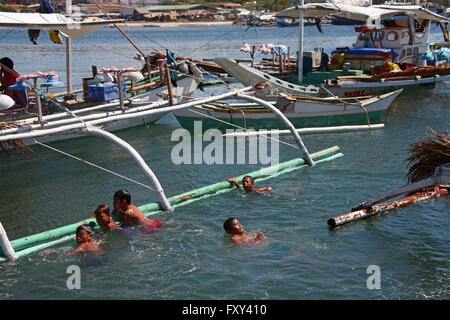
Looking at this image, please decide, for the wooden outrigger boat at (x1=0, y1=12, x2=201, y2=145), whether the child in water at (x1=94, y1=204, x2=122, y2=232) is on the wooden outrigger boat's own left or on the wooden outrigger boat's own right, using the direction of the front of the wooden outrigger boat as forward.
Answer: on the wooden outrigger boat's own right

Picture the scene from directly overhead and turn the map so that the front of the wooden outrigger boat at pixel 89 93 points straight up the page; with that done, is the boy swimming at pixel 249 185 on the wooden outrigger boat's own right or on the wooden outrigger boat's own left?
on the wooden outrigger boat's own right

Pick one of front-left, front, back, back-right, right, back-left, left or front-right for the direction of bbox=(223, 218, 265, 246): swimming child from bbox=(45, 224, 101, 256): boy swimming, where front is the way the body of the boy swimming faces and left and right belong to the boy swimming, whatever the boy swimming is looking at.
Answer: back-left

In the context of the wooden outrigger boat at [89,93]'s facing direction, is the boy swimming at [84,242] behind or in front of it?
behind

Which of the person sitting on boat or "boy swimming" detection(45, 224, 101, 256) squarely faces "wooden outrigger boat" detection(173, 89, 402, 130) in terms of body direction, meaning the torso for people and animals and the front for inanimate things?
the person sitting on boat

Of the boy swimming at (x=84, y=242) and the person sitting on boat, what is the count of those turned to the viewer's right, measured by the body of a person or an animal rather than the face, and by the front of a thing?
1

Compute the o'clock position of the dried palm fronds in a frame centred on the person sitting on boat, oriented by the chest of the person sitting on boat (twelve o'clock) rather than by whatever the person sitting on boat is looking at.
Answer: The dried palm fronds is roughly at 2 o'clock from the person sitting on boat.

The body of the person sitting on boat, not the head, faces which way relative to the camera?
to the viewer's right

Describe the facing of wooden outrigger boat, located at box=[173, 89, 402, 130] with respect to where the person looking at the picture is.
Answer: facing to the right of the viewer

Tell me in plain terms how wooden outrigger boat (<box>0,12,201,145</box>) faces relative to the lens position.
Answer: facing away from the viewer and to the right of the viewer

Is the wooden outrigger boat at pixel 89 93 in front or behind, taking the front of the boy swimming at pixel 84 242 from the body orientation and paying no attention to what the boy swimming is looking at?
behind

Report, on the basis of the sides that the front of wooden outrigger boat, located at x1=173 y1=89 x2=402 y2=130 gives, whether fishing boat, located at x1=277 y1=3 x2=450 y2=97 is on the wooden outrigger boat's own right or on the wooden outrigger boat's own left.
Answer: on the wooden outrigger boat's own left

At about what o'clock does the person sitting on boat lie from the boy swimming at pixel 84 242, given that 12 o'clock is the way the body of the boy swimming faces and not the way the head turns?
The person sitting on boat is roughly at 4 o'clock from the boy swimming.
